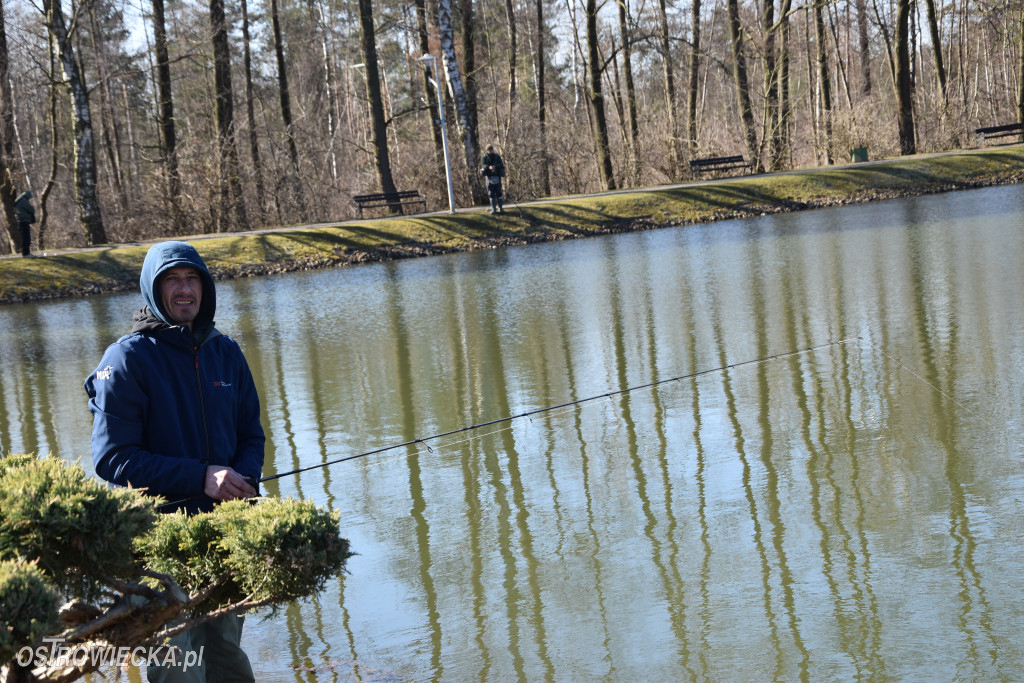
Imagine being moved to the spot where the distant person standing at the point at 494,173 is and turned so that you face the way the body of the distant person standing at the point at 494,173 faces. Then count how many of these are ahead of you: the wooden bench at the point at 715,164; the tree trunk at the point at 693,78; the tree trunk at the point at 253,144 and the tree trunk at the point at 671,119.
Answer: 0

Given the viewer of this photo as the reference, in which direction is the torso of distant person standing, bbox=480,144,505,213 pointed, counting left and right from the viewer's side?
facing the viewer

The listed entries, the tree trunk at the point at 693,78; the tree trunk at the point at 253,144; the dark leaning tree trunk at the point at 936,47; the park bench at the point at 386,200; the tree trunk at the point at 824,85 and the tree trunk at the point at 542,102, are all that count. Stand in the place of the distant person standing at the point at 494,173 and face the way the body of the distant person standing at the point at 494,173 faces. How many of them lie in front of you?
0

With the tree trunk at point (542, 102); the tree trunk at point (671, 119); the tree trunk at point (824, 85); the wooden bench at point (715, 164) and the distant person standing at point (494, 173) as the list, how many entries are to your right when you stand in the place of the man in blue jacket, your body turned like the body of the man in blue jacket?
0

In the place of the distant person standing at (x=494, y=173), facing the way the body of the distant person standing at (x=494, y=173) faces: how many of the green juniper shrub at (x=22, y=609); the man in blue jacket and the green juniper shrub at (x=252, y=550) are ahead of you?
3

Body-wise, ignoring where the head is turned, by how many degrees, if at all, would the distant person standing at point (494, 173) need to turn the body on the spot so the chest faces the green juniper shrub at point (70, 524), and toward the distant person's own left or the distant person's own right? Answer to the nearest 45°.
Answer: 0° — they already face it

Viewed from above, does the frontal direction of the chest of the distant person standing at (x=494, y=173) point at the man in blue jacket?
yes

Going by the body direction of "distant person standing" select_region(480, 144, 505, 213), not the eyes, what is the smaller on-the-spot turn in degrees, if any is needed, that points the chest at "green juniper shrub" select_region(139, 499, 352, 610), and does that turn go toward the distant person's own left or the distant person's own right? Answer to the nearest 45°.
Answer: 0° — they already face it

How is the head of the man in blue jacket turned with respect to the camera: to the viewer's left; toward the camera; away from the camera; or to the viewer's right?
toward the camera

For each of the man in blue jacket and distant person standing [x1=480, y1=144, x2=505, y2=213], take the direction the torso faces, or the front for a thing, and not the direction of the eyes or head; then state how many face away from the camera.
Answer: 0

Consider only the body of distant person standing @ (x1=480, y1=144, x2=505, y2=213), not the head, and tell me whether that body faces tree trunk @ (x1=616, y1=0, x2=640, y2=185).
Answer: no

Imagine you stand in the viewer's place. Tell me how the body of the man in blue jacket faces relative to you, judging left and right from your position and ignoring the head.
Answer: facing the viewer and to the right of the viewer

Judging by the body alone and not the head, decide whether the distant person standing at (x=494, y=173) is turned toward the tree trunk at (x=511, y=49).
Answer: no

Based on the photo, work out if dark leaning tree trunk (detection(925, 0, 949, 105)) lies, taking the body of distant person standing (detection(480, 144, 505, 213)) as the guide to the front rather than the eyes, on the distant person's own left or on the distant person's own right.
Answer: on the distant person's own left

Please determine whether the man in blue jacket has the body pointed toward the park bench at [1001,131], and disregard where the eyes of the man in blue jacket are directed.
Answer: no

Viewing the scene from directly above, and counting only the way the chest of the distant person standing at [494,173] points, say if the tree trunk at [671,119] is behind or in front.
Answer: behind

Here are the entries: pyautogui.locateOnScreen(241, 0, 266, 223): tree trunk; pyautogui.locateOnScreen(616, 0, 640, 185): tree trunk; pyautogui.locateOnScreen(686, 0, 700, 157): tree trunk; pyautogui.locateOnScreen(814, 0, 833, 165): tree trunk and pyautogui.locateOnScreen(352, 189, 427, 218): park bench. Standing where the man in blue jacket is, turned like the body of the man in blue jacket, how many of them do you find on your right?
0
